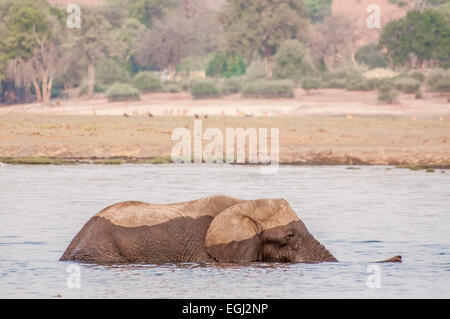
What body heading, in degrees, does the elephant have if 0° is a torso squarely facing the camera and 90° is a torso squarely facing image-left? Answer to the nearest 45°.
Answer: approximately 270°
